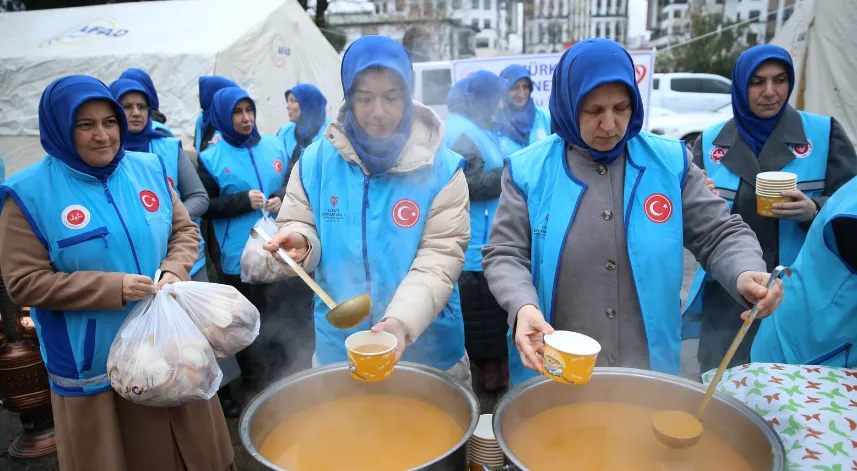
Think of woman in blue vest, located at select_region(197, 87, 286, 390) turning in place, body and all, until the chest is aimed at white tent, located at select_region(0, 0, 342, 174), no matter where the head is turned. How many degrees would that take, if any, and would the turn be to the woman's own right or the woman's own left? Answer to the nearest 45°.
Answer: approximately 135° to the woman's own left

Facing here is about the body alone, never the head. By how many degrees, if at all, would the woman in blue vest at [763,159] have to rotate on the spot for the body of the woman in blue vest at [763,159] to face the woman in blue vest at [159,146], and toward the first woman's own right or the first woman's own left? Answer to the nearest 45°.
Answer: approximately 90° to the first woman's own right

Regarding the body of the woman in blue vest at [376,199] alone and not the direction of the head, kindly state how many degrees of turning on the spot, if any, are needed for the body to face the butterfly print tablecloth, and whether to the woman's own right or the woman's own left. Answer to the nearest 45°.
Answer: approximately 45° to the woman's own left

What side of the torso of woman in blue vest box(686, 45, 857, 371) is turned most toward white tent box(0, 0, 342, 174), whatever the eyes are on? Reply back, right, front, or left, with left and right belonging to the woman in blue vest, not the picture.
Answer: right

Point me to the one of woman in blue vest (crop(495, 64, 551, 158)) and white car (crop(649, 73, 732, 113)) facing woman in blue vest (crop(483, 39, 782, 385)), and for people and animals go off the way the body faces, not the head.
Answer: woman in blue vest (crop(495, 64, 551, 158))

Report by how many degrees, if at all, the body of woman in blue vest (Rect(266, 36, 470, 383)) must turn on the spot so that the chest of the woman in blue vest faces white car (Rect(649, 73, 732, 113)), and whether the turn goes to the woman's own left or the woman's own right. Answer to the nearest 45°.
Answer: approximately 135° to the woman's own left

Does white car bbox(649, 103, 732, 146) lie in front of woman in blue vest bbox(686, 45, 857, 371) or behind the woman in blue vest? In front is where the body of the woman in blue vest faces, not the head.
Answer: behind

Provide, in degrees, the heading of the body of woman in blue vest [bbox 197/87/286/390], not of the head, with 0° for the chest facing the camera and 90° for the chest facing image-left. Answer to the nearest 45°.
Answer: approximately 315°

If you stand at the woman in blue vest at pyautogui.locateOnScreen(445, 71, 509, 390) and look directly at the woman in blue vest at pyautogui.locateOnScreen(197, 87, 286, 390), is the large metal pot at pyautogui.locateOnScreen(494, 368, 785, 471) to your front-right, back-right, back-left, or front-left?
back-left

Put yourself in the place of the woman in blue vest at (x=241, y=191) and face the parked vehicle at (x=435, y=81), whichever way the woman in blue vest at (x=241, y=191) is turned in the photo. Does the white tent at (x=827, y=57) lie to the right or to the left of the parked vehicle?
right
